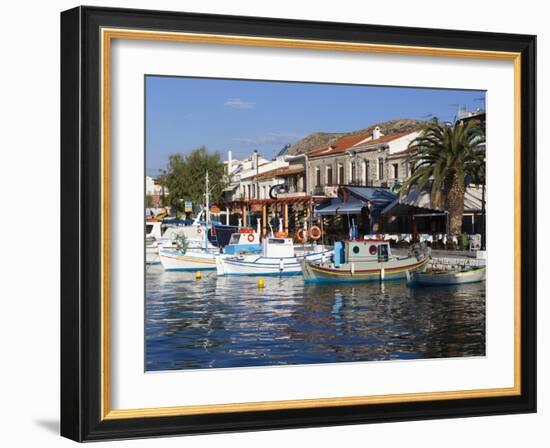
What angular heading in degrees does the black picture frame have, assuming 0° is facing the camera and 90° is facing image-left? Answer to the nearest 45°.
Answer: approximately 315°
